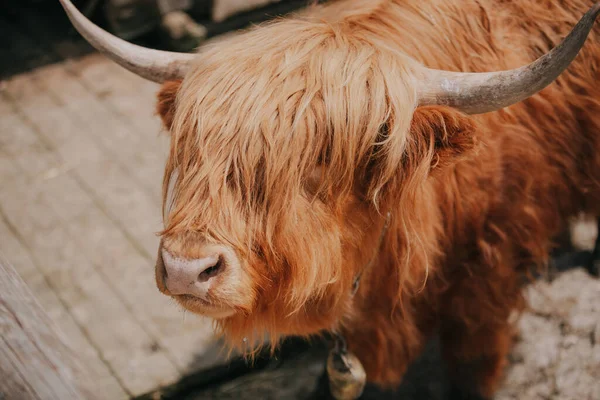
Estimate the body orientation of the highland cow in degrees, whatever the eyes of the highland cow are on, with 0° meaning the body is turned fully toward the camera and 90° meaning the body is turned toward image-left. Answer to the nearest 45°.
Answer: approximately 45°

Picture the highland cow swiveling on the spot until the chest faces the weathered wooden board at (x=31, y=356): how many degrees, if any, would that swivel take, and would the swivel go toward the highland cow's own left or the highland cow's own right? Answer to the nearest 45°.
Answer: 0° — it already faces it
